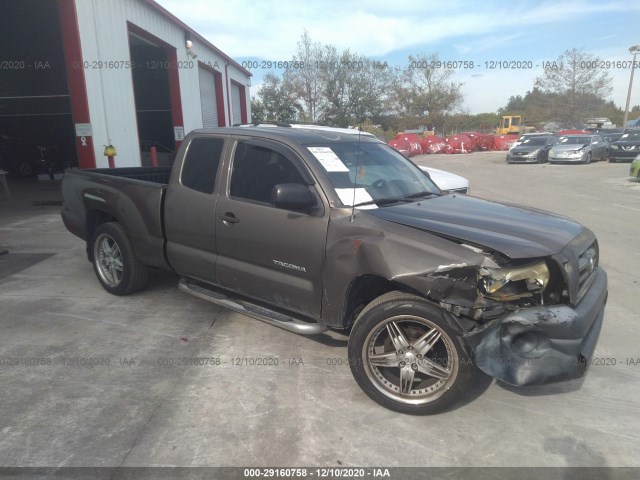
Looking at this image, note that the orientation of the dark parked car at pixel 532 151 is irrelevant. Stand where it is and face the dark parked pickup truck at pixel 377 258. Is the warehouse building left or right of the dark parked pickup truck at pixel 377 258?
right

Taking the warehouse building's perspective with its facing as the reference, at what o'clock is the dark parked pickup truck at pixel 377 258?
The dark parked pickup truck is roughly at 1 o'clock from the warehouse building.

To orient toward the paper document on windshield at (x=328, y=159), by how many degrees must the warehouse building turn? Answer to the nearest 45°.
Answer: approximately 45° to its right

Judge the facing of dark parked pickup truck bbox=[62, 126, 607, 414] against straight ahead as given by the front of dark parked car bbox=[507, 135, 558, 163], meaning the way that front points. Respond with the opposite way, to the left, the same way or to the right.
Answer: to the left

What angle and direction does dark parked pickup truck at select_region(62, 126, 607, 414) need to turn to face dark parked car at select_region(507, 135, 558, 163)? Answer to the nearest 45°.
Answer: approximately 90° to its left

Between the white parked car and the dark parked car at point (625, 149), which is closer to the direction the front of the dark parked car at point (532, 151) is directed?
the white parked car
